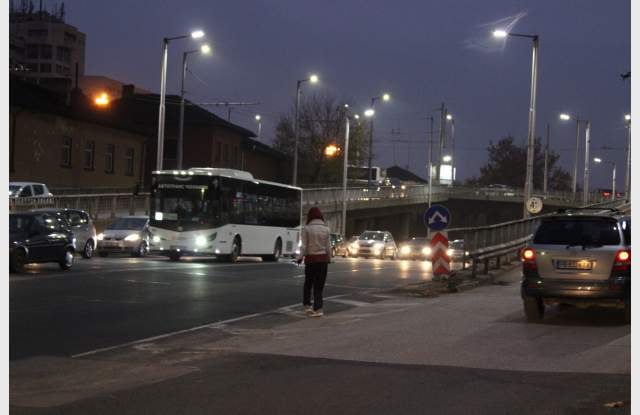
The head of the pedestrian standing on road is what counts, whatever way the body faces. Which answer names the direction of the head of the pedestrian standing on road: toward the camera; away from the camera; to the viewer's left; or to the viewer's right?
away from the camera

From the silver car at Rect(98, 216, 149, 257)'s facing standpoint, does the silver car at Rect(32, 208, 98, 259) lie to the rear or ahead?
ahead

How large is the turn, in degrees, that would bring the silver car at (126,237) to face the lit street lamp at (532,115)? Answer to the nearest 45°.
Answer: approximately 135° to its left

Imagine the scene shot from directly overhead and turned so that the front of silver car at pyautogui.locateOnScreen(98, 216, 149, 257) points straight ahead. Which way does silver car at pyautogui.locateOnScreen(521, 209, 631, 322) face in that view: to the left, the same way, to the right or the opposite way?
the opposite way

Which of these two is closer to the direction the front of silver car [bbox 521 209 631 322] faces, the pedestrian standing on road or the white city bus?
the white city bus

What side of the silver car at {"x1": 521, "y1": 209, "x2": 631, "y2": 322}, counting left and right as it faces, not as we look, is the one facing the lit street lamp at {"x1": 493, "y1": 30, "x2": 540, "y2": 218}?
front

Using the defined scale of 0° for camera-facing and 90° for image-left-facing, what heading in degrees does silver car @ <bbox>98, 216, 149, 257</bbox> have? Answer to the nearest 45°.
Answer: approximately 45°

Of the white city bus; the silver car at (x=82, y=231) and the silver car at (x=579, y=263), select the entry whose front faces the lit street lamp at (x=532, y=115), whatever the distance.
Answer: the silver car at (x=579, y=263)

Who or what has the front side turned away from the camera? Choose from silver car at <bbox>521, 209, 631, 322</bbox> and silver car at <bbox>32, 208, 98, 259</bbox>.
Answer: silver car at <bbox>521, 209, 631, 322</bbox>

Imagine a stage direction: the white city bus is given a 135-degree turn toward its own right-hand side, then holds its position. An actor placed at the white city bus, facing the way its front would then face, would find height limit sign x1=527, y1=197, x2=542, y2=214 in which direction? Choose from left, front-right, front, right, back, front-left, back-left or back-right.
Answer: right

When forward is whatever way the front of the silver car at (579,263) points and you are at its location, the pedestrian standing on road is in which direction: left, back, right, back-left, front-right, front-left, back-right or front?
left

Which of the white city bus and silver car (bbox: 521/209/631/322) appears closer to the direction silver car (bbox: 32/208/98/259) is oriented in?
the silver car

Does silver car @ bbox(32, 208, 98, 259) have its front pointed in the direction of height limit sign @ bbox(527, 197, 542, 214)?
no

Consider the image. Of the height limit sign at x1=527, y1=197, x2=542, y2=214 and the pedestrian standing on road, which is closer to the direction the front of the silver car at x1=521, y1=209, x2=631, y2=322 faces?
the height limit sign

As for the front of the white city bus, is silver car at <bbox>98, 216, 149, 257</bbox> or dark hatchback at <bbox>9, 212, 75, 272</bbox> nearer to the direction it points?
the dark hatchback

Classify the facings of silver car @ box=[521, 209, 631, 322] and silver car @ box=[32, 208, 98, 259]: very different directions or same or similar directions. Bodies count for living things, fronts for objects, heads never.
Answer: very different directions

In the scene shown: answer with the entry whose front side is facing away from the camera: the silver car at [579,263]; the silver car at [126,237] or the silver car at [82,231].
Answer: the silver car at [579,263]

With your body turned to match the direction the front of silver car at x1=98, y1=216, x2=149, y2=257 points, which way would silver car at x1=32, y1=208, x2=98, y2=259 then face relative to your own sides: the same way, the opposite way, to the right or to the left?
the same way

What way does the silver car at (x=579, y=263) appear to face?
away from the camera

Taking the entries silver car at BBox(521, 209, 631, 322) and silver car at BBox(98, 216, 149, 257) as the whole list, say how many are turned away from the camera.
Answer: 1

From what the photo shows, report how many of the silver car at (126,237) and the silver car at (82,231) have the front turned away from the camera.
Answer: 0

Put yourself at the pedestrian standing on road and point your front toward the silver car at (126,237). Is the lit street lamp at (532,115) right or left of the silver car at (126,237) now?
right

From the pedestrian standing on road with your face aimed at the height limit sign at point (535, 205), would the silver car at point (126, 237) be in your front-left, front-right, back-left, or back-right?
front-left
